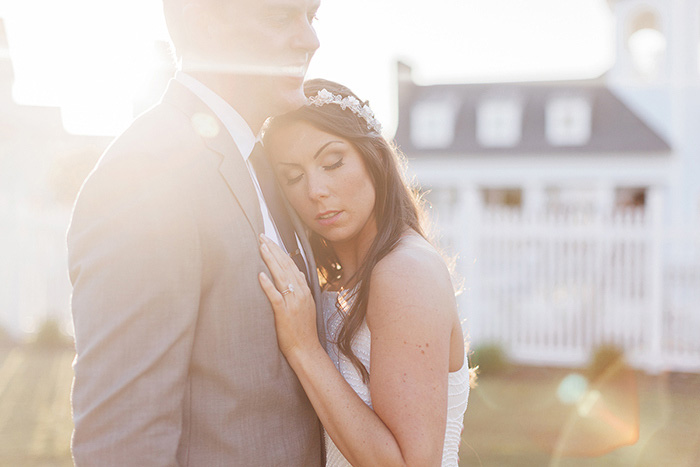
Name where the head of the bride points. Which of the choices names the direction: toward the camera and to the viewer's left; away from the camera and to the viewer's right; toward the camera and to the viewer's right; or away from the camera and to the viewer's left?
toward the camera and to the viewer's left

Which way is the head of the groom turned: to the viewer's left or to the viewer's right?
to the viewer's right

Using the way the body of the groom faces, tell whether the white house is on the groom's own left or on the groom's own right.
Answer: on the groom's own left

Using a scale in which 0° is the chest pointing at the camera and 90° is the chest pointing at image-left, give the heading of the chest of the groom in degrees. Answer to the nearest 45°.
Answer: approximately 270°

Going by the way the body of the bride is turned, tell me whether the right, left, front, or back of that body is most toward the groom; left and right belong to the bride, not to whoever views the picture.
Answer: front

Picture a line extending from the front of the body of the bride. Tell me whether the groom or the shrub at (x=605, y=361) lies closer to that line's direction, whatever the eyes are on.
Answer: the groom

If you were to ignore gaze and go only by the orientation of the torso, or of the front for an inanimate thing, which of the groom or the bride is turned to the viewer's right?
the groom

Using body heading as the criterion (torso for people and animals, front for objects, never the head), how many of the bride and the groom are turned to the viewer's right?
1

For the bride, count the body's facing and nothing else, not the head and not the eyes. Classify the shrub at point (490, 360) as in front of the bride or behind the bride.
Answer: behind
